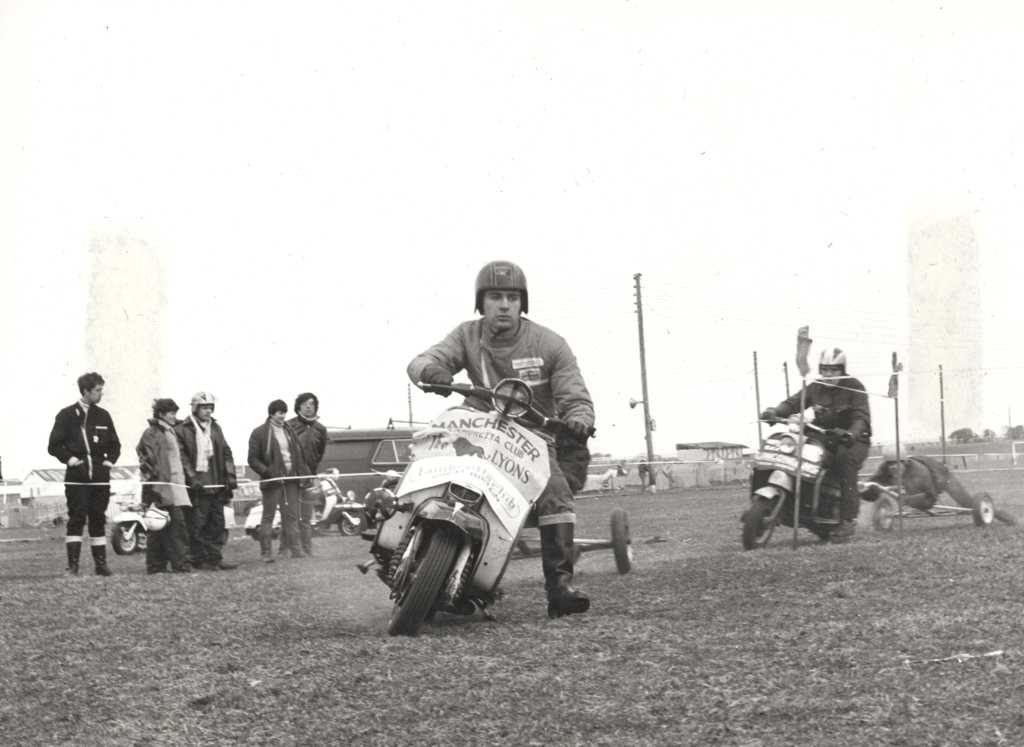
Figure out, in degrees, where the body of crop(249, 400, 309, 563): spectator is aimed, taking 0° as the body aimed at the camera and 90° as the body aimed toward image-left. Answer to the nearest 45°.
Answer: approximately 315°

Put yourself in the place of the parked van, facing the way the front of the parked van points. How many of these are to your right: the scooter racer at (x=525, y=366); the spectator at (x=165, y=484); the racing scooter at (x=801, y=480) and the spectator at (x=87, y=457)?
4

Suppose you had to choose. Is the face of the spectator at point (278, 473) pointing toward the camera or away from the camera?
toward the camera

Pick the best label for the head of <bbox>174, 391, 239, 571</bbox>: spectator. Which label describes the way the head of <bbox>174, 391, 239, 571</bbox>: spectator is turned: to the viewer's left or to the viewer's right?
to the viewer's right

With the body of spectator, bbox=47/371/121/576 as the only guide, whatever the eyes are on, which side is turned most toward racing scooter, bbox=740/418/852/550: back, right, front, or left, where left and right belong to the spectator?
left

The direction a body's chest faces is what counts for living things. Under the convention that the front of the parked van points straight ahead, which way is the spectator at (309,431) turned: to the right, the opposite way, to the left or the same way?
to the right

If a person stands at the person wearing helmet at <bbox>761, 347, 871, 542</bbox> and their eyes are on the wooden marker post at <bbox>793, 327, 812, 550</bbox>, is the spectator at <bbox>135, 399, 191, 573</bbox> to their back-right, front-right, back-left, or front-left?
front-right

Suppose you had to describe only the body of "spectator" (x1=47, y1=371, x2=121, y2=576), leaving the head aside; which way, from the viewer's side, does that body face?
toward the camera

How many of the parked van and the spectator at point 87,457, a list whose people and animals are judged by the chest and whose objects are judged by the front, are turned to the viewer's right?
1

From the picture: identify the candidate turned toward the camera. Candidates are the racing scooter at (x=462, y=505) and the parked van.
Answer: the racing scooter

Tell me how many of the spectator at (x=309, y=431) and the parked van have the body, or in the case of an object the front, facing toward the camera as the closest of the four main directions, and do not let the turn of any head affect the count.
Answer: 1

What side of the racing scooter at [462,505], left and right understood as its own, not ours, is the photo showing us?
front

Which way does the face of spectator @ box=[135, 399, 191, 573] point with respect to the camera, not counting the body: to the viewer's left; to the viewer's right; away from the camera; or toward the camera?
to the viewer's right

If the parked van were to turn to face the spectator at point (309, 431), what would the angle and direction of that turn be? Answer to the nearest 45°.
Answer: approximately 90° to its right
